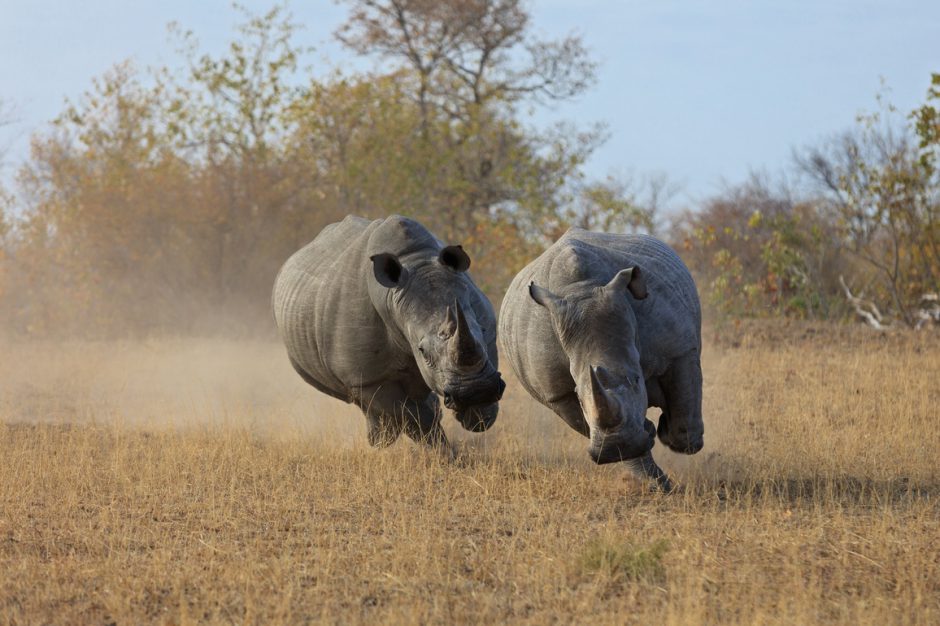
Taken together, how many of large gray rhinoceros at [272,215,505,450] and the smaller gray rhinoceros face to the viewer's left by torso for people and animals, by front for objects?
0

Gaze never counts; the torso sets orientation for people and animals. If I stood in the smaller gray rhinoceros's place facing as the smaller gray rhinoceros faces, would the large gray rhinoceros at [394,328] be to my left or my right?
on my right

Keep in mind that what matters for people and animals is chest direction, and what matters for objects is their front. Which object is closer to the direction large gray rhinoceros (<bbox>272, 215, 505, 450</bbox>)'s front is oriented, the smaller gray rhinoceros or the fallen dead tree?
the smaller gray rhinoceros

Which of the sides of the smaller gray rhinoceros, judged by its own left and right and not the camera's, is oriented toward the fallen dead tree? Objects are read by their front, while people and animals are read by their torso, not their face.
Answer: back

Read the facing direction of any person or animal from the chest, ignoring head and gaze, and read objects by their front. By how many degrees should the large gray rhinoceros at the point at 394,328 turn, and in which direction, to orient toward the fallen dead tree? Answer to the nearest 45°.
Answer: approximately 90° to its left

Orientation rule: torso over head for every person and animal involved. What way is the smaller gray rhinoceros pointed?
toward the camera

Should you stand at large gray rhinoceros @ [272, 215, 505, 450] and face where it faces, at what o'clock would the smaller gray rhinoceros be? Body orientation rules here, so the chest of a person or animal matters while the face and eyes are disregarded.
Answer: The smaller gray rhinoceros is roughly at 12 o'clock from the large gray rhinoceros.
